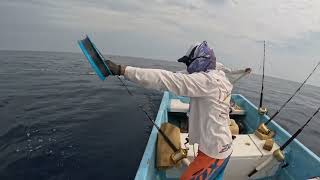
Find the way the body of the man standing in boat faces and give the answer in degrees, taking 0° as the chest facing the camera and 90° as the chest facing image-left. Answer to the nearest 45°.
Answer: approximately 90°

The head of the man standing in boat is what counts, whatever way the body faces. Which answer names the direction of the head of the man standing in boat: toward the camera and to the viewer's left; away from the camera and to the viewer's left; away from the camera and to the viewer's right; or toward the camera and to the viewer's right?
away from the camera and to the viewer's left
